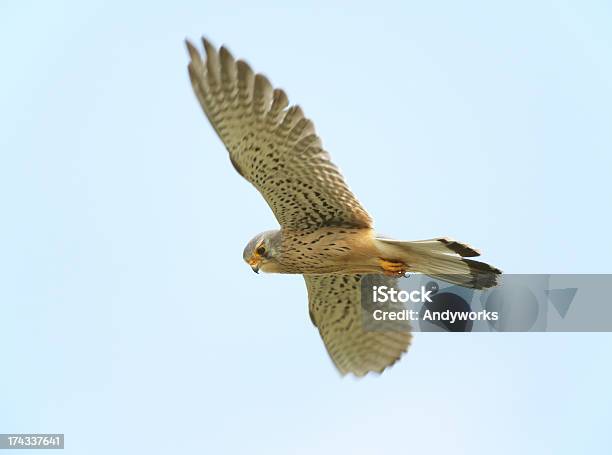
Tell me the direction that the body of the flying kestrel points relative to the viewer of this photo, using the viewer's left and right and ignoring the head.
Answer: facing to the left of the viewer
